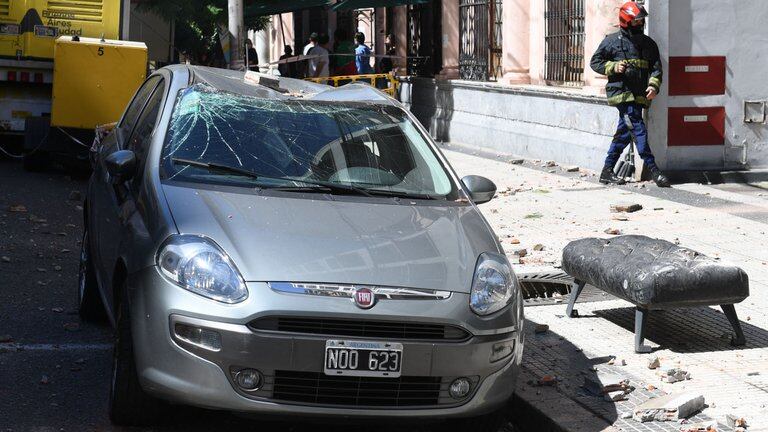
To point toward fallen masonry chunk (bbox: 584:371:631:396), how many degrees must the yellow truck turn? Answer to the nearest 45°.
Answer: approximately 180°

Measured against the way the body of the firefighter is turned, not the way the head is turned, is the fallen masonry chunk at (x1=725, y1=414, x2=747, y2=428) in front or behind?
in front

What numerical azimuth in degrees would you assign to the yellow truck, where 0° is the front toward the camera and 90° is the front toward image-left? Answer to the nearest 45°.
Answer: approximately 180°

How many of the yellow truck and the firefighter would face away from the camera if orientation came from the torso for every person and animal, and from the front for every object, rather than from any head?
1

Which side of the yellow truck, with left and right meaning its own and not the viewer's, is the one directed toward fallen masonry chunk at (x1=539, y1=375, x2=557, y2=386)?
back

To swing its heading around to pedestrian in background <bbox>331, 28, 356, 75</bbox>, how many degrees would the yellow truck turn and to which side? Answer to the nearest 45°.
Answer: approximately 45° to its right

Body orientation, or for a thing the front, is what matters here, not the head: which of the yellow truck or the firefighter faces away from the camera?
the yellow truck

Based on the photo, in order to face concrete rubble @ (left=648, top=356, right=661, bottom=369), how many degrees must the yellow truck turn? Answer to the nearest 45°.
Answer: approximately 180°

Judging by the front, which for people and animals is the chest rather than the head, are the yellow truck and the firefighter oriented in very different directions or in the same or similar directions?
very different directions

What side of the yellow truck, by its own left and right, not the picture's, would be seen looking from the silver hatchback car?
back

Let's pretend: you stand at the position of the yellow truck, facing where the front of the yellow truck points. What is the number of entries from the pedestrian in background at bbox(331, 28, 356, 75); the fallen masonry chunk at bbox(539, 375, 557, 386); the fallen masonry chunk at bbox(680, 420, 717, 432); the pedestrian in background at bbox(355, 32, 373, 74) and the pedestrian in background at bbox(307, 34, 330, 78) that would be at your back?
2
